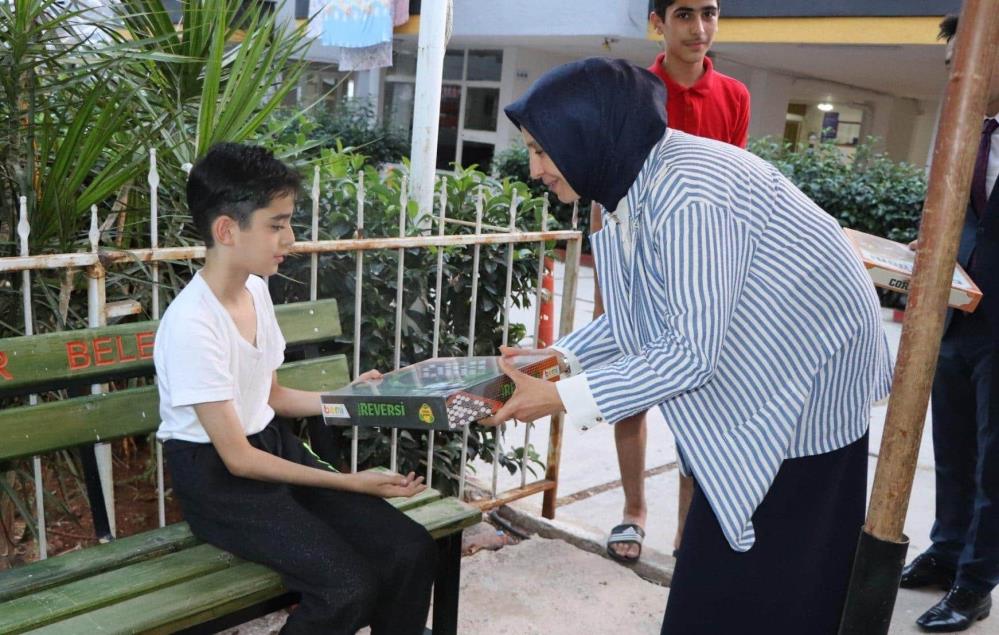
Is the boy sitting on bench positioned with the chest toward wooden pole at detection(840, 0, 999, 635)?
yes

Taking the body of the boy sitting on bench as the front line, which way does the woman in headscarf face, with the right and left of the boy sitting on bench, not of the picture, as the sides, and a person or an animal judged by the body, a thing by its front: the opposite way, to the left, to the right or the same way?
the opposite way

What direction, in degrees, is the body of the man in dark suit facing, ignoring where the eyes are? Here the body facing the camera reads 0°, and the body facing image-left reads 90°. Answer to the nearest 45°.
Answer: approximately 45°

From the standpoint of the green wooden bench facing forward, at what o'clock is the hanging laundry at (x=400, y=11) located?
The hanging laundry is roughly at 8 o'clock from the green wooden bench.

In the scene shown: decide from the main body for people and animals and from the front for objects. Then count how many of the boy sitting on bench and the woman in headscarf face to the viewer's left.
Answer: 1

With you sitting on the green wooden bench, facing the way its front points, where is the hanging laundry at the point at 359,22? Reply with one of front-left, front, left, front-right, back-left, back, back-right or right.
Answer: back-left

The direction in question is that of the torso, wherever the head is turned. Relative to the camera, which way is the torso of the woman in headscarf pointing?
to the viewer's left

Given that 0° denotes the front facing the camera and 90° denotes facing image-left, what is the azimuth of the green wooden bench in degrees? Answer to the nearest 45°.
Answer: approximately 315°

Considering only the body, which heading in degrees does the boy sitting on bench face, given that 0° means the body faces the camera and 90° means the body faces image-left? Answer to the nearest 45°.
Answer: approximately 315°

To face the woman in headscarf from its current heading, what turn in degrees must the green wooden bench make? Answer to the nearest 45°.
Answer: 0° — it already faces them
